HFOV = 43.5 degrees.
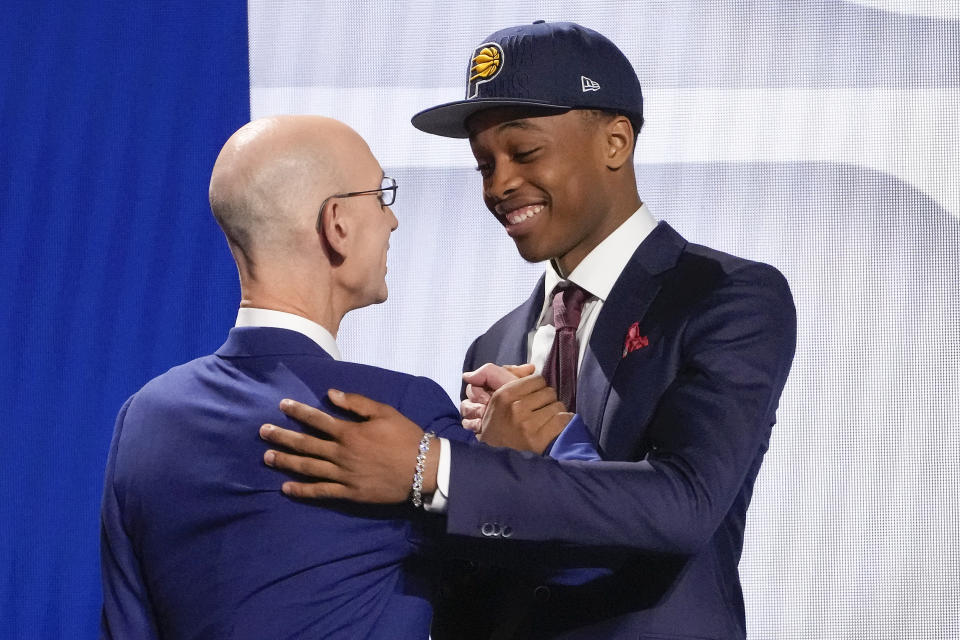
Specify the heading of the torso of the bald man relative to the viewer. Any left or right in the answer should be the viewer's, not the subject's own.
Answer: facing away from the viewer and to the right of the viewer

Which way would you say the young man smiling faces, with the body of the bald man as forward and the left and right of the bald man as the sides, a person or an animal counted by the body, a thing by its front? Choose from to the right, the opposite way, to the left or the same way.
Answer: the opposite way

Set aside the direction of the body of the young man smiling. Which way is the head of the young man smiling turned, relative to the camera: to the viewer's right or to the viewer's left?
to the viewer's left

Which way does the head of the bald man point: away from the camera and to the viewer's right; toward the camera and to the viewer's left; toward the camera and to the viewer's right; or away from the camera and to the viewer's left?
away from the camera and to the viewer's right
